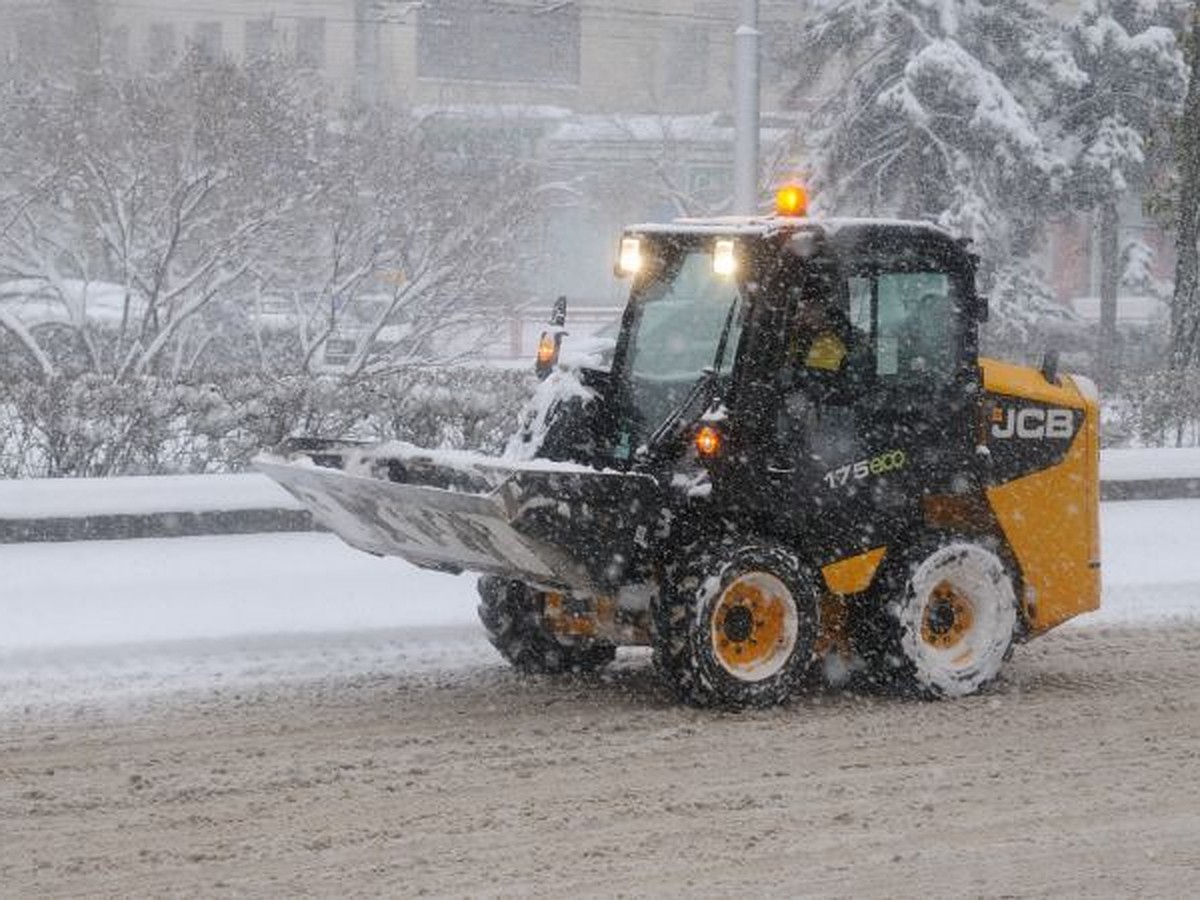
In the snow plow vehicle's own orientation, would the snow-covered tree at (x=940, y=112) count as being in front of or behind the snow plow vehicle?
behind

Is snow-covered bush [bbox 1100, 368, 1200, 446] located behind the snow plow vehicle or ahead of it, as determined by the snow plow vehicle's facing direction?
behind

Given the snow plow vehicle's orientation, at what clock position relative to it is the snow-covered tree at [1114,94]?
The snow-covered tree is roughly at 5 o'clock from the snow plow vehicle.

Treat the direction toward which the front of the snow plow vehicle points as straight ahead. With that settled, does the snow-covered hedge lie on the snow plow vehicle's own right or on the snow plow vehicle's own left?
on the snow plow vehicle's own right

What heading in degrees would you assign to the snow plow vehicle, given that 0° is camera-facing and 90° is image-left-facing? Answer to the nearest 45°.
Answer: approximately 45°

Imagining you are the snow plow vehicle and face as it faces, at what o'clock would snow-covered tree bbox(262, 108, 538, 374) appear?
The snow-covered tree is roughly at 4 o'clock from the snow plow vehicle.

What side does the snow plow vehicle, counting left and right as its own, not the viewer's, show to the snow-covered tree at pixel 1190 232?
back
